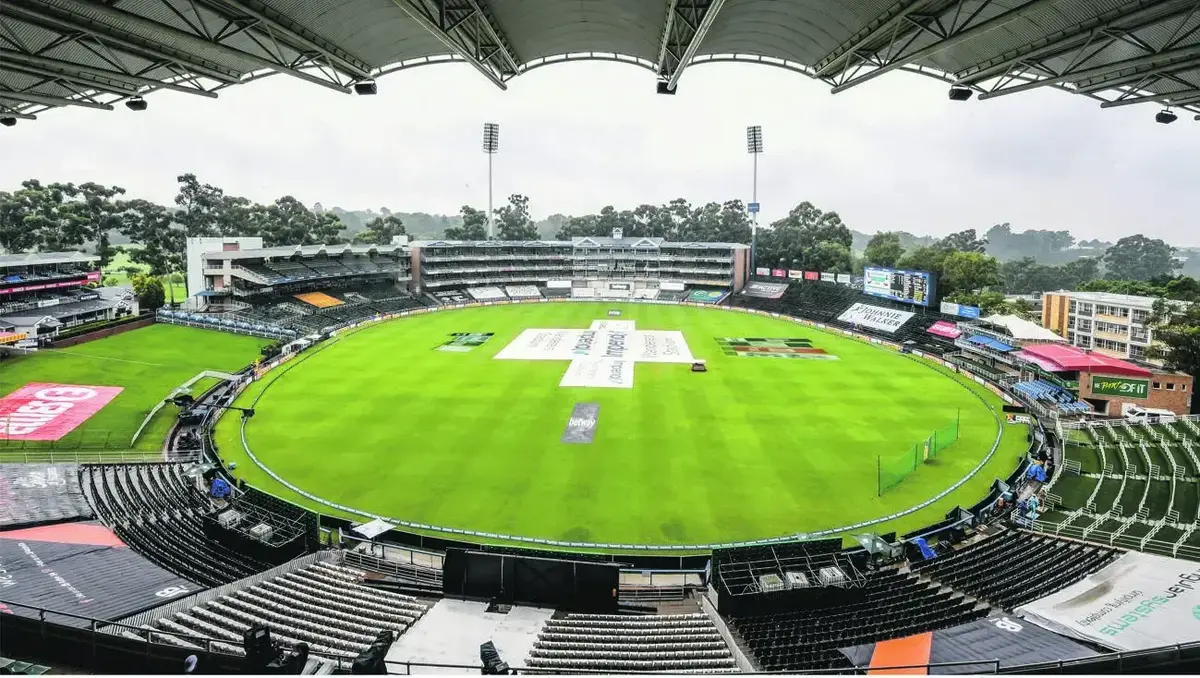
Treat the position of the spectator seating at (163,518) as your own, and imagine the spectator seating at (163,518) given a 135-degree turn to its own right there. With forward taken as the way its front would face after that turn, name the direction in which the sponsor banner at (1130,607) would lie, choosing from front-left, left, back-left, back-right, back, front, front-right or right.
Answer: front-left

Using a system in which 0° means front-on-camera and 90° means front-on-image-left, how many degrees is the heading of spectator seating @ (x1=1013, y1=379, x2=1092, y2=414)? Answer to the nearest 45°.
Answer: approximately 45°

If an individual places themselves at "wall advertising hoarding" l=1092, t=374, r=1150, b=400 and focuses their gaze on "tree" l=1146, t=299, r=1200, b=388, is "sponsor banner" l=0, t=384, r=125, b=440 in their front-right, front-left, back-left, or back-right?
back-left

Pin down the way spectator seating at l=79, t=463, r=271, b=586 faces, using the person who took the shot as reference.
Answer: facing away from the viewer and to the right of the viewer

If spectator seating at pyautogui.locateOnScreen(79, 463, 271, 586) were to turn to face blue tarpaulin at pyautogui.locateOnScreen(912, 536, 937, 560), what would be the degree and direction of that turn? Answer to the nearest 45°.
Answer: approximately 90° to its right

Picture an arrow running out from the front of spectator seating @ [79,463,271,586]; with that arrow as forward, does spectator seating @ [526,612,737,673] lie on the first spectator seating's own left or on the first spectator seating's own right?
on the first spectator seating's own right

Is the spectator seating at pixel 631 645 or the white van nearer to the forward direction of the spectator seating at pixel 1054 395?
the spectator seating

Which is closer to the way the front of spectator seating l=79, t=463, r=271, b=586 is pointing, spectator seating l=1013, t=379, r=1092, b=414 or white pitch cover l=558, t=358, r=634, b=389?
the white pitch cover
